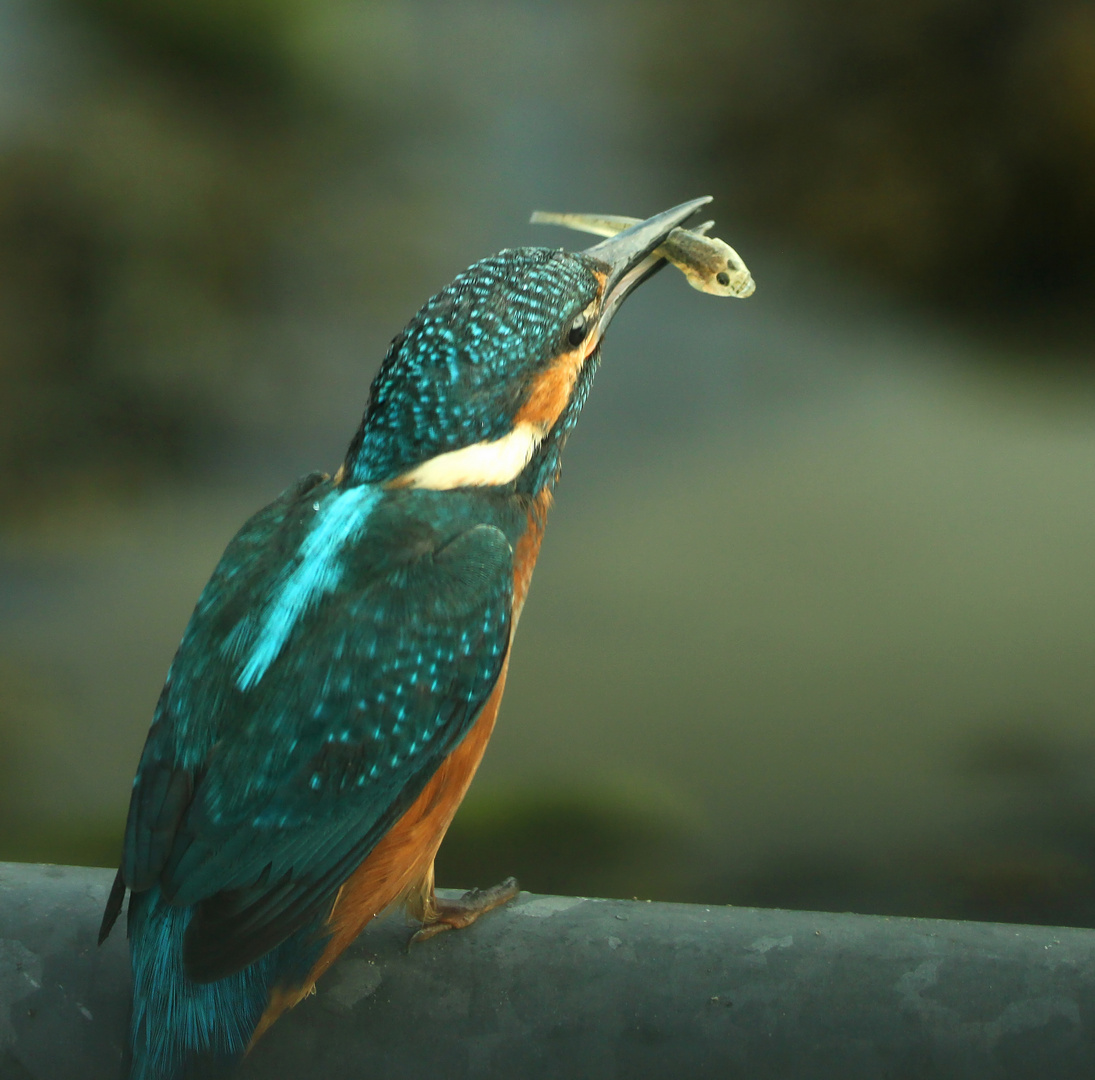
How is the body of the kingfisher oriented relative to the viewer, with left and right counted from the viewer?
facing away from the viewer and to the right of the viewer
